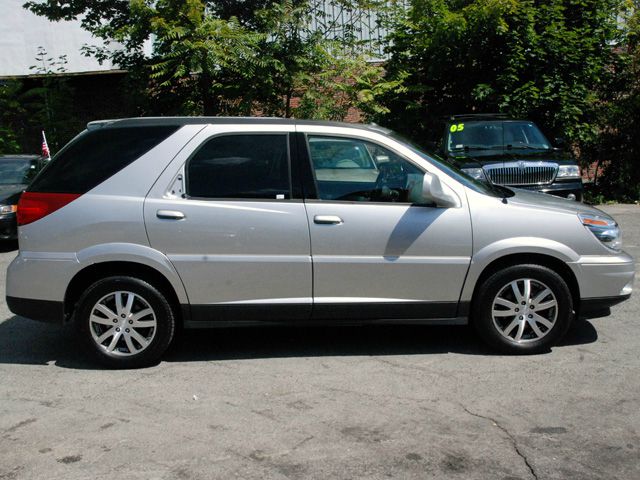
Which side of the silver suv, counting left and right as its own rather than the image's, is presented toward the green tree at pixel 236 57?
left

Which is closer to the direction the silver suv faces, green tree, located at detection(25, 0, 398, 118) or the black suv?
the black suv

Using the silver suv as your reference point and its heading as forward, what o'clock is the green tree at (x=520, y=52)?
The green tree is roughly at 10 o'clock from the silver suv.

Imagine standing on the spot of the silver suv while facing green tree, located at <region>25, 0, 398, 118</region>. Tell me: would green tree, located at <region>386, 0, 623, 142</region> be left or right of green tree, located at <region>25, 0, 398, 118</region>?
right

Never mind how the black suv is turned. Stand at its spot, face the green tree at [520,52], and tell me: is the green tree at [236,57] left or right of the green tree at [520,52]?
left

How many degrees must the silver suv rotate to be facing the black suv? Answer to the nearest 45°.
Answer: approximately 45° to its left

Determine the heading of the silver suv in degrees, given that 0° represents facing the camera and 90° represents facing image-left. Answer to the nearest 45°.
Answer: approximately 270°
